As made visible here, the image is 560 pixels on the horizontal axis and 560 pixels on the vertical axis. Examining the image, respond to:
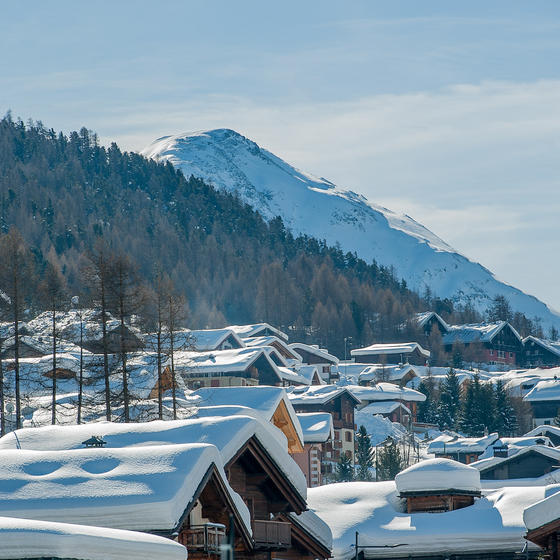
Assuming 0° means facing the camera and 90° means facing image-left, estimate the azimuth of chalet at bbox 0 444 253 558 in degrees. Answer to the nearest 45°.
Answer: approximately 315°

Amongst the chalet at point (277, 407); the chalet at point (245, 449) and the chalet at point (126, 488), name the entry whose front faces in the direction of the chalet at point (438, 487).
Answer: the chalet at point (277, 407)

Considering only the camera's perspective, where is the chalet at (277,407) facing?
facing the viewer and to the right of the viewer

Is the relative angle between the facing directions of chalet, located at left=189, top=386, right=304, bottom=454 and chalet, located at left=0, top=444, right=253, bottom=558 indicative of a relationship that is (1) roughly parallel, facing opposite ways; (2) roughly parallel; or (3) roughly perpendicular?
roughly parallel

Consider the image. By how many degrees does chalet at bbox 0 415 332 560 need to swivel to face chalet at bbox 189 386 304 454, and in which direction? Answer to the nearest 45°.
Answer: approximately 135° to its left

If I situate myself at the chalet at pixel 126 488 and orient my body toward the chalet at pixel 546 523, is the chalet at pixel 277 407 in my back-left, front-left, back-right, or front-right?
front-left

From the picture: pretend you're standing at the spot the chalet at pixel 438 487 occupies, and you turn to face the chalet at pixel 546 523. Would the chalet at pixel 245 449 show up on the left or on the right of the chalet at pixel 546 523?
right

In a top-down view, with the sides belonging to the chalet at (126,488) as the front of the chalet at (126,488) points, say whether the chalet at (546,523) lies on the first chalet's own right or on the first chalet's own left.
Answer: on the first chalet's own left

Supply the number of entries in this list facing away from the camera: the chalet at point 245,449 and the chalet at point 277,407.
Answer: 0

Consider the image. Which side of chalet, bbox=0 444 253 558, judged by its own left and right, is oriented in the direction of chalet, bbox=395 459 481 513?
left

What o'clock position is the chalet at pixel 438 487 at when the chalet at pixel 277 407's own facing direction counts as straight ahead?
the chalet at pixel 438 487 is roughly at 12 o'clock from the chalet at pixel 277 407.

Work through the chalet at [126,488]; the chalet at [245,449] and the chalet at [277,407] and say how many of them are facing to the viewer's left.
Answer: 0

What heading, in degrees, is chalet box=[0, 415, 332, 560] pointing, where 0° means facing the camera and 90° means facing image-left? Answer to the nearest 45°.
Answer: approximately 315°

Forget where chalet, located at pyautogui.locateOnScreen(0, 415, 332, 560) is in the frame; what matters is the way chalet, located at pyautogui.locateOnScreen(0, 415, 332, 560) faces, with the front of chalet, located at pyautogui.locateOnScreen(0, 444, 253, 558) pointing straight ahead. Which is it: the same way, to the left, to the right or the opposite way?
the same way

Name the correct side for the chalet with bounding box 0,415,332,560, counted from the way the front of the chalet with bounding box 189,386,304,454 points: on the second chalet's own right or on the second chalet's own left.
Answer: on the second chalet's own right

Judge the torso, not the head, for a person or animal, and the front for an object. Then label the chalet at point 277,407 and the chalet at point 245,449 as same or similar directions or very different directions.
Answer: same or similar directions
